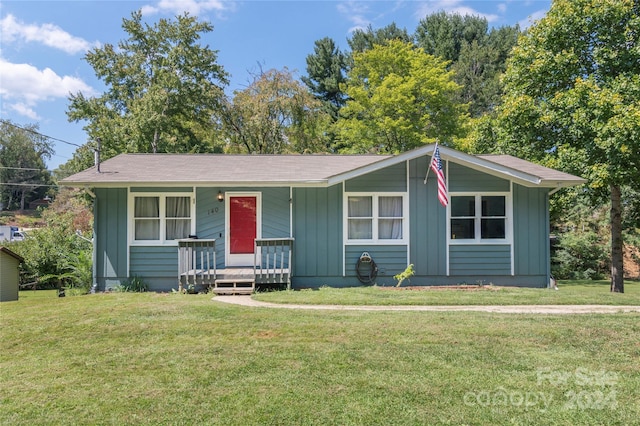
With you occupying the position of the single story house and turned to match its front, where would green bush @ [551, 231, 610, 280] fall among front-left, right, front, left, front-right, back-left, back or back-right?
back-left

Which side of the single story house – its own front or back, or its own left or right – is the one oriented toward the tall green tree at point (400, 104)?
back

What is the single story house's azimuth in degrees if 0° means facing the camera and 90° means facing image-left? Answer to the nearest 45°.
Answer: approximately 0°

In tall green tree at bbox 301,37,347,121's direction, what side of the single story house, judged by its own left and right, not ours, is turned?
back

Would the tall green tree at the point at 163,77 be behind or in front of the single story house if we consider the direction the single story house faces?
behind

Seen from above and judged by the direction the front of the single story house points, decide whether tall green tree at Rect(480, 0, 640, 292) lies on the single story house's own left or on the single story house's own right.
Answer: on the single story house's own left
